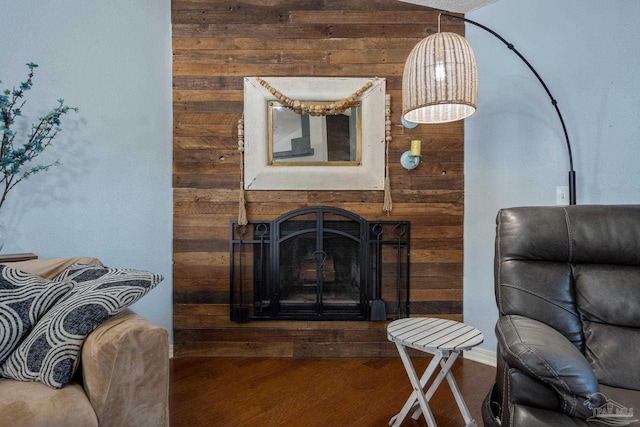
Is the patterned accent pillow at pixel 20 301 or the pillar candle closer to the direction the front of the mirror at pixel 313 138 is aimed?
the patterned accent pillow

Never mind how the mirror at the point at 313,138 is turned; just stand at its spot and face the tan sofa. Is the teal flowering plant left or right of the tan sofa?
right

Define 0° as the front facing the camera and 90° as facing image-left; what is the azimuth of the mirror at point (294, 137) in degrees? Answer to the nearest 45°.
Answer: approximately 0°

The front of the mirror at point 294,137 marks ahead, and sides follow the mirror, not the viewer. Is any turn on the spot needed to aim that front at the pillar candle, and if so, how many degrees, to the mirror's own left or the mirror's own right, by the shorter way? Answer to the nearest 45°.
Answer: approximately 90° to the mirror's own left

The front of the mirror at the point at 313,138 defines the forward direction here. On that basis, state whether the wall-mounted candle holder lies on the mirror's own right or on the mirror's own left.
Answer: on the mirror's own left
